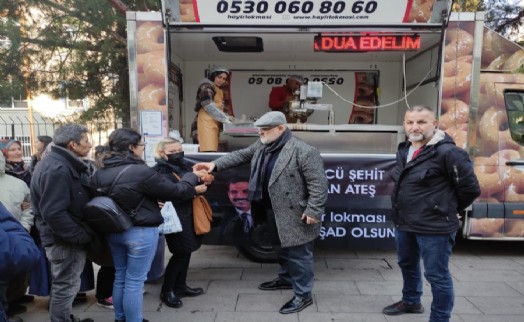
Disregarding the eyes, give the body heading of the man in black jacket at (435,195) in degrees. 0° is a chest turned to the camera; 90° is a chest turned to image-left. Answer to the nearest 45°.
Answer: approximately 45°

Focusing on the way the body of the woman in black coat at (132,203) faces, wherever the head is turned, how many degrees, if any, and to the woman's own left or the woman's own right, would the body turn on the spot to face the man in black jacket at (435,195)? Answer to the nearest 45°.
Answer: approximately 45° to the woman's own right

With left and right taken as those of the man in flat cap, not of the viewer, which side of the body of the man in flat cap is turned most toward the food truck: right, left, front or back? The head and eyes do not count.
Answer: back

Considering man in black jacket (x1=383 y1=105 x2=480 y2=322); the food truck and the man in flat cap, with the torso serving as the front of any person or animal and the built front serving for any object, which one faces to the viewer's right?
the food truck

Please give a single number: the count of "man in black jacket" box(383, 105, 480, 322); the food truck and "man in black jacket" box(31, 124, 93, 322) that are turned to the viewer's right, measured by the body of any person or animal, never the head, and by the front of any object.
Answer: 2

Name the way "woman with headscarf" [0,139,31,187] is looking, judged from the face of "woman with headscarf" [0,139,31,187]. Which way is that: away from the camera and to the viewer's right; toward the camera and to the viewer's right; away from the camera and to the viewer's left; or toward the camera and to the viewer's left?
toward the camera and to the viewer's right

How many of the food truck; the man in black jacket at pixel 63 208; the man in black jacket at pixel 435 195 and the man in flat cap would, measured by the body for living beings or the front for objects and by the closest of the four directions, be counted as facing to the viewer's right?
2

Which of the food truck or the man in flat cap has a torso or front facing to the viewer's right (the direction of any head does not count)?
the food truck

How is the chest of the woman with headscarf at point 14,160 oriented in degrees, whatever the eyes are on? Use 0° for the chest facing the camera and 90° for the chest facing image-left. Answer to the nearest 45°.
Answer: approximately 315°

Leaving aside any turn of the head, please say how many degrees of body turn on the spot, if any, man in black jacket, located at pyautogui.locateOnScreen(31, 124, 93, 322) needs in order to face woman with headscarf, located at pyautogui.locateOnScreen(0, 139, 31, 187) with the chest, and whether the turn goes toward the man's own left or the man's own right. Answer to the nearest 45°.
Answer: approximately 90° to the man's own left

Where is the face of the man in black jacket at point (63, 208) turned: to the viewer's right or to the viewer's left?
to the viewer's right

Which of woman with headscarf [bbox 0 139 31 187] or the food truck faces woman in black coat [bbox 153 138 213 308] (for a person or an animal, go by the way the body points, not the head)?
the woman with headscarf

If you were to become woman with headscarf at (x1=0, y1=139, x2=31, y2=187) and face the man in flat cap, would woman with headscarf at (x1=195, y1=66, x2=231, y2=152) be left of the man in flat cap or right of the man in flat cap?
left

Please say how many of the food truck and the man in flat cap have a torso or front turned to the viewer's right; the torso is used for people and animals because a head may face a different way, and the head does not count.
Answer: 1
